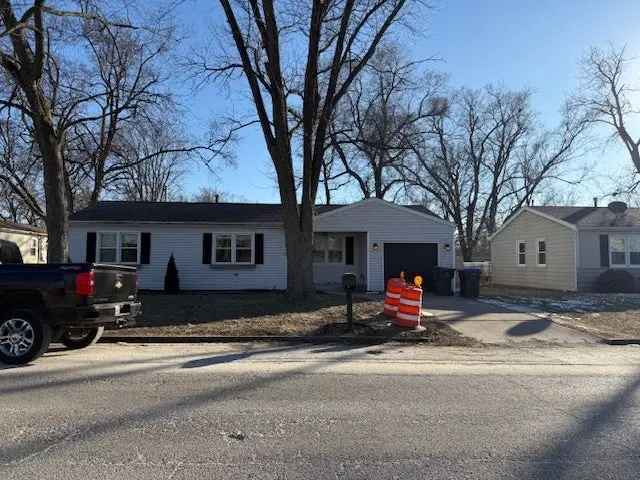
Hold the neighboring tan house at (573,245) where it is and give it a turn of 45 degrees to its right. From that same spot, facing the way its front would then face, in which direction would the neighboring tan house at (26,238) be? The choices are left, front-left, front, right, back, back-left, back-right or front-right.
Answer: right

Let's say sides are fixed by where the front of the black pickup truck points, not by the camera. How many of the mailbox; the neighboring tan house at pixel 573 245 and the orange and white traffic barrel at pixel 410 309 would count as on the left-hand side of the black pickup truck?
0

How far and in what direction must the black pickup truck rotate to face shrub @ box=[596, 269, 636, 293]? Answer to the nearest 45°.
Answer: approximately 135° to its right

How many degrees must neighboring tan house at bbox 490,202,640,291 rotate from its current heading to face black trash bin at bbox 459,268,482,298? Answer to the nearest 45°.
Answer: approximately 90° to its right

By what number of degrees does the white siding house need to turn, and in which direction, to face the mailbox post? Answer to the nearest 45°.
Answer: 0° — it already faces it

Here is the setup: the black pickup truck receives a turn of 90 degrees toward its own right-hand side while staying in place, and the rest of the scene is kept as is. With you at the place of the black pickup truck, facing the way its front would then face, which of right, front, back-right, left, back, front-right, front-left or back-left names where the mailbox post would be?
front-right

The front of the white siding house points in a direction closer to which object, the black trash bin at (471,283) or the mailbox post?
the mailbox post

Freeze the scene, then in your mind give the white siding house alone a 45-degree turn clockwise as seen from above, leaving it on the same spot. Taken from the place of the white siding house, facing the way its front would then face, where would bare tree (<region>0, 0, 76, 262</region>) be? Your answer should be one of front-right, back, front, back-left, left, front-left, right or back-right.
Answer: front

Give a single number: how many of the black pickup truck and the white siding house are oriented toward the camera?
1

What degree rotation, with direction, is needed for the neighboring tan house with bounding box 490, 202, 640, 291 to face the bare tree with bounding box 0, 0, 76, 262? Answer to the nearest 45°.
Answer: approximately 90° to its right

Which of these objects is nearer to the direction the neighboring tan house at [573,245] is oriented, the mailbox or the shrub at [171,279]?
the mailbox

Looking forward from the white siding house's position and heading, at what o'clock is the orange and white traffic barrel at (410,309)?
The orange and white traffic barrel is roughly at 11 o'clock from the white siding house.

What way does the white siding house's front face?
toward the camera

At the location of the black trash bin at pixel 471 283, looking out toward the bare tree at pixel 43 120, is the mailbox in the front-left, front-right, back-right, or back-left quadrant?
front-left

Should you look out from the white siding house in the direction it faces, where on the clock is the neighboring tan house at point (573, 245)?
The neighboring tan house is roughly at 9 o'clock from the white siding house.

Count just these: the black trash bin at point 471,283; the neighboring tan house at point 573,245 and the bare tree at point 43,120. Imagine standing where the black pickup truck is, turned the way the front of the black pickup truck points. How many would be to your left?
0

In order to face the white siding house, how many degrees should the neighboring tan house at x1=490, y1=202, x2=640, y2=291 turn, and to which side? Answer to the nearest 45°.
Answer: approximately 90° to its right

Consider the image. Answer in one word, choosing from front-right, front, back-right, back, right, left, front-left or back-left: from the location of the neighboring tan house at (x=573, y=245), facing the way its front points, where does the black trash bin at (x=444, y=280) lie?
right

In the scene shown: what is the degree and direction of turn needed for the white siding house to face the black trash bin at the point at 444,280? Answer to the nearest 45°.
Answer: approximately 90° to its left

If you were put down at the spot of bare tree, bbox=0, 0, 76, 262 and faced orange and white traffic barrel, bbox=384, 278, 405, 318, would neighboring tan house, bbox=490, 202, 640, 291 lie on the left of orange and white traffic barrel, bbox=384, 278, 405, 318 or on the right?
left

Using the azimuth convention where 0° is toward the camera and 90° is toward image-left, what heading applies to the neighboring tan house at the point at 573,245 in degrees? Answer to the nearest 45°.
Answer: approximately 315°

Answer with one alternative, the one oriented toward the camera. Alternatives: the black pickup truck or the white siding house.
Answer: the white siding house

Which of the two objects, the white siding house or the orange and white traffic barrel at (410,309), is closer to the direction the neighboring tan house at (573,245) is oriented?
the orange and white traffic barrel

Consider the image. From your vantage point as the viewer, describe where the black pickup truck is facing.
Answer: facing away from the viewer and to the left of the viewer
